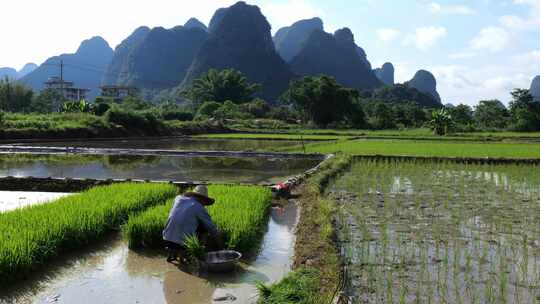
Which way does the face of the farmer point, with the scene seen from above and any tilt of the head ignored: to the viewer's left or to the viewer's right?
to the viewer's right

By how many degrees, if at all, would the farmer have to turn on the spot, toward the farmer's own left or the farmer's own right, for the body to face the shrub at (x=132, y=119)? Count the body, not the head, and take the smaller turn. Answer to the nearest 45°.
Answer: approximately 90° to the farmer's own left

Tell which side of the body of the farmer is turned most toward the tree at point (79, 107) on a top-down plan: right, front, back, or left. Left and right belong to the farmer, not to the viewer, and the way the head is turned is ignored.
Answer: left

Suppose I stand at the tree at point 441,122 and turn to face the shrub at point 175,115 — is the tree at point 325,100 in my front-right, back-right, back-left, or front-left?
front-right

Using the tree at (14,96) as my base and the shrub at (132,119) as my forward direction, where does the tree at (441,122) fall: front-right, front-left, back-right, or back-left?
front-left

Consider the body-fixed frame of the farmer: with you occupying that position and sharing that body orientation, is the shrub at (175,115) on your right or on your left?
on your left

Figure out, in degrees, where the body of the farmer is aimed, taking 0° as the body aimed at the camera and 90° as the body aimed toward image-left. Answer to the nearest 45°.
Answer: approximately 270°

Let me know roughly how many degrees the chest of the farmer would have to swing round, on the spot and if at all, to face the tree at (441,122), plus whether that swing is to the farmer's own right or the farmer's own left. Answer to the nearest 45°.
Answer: approximately 45° to the farmer's own left
